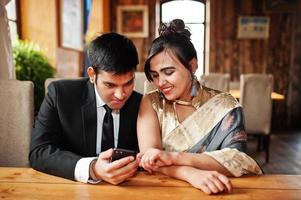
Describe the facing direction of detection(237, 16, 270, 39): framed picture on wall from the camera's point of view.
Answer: facing the viewer

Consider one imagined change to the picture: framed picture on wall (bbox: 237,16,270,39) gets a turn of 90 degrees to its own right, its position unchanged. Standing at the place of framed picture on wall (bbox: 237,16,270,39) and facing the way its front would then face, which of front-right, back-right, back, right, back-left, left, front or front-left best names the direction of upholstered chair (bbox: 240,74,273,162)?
left

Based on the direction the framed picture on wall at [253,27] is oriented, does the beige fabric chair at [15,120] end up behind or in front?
in front

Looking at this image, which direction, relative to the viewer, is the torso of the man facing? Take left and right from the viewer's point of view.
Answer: facing the viewer and to the right of the viewer

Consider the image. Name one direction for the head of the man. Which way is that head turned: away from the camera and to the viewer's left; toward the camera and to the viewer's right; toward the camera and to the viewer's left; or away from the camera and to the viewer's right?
toward the camera and to the viewer's right

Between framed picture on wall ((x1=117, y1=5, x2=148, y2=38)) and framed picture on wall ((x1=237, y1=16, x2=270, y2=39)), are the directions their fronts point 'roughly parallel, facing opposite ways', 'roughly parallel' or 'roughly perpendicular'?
roughly parallel

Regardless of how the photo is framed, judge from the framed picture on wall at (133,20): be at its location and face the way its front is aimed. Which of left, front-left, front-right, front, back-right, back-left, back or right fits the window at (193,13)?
left

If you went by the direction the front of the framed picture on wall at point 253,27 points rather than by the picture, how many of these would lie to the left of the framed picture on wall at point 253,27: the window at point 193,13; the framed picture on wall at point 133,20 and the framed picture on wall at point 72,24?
0

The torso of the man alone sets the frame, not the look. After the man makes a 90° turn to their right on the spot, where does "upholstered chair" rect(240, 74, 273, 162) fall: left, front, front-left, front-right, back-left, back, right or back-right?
back

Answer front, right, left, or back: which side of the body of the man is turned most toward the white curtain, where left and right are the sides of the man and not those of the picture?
back

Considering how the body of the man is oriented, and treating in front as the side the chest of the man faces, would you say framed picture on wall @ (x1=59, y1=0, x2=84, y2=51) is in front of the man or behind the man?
behind

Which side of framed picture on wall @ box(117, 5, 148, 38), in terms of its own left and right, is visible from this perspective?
front

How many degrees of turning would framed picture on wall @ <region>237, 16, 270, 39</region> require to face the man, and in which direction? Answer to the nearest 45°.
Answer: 0° — it already faces them

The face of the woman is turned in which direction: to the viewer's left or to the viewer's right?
to the viewer's left

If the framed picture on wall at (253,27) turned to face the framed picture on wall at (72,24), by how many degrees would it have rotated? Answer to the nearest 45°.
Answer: approximately 45° to its right
